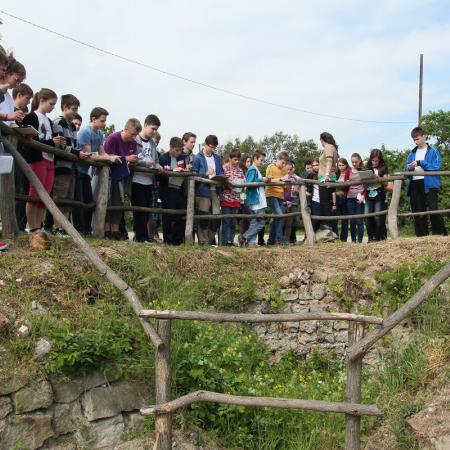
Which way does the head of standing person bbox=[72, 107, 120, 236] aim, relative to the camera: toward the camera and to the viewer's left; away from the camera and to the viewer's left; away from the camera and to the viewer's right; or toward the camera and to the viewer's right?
toward the camera and to the viewer's right

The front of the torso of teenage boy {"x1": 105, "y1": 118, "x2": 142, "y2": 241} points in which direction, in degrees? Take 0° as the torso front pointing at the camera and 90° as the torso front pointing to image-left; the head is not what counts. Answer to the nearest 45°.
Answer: approximately 315°

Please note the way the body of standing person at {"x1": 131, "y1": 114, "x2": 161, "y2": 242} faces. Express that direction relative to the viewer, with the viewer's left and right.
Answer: facing the viewer and to the right of the viewer

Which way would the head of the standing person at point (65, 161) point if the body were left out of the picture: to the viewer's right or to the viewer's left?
to the viewer's right

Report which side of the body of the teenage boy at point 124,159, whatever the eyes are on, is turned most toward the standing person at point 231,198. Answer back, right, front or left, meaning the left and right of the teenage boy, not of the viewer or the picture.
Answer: left

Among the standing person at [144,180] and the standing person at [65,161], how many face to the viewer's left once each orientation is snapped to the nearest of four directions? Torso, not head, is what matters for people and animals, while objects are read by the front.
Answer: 0
